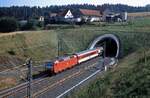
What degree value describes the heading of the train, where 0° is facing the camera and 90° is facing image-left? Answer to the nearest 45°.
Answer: approximately 45°
